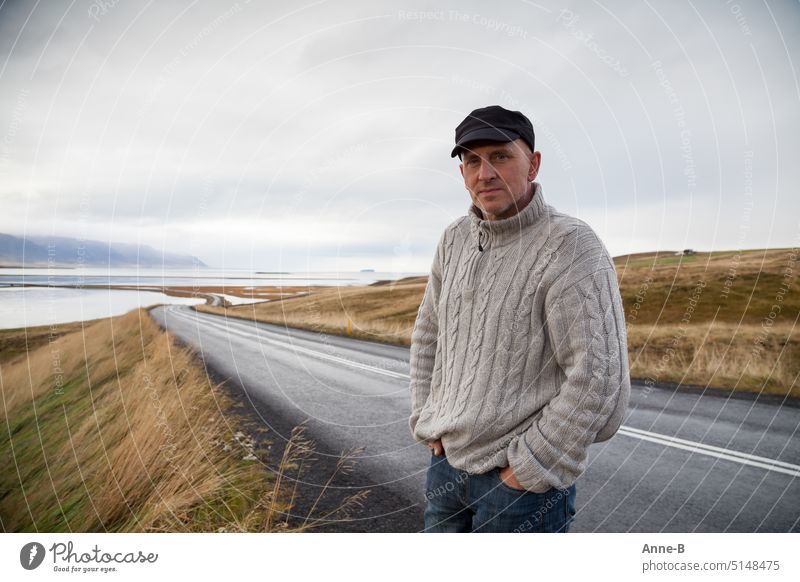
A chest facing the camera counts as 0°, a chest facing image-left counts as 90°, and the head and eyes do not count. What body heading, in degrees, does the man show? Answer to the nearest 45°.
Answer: approximately 45°
